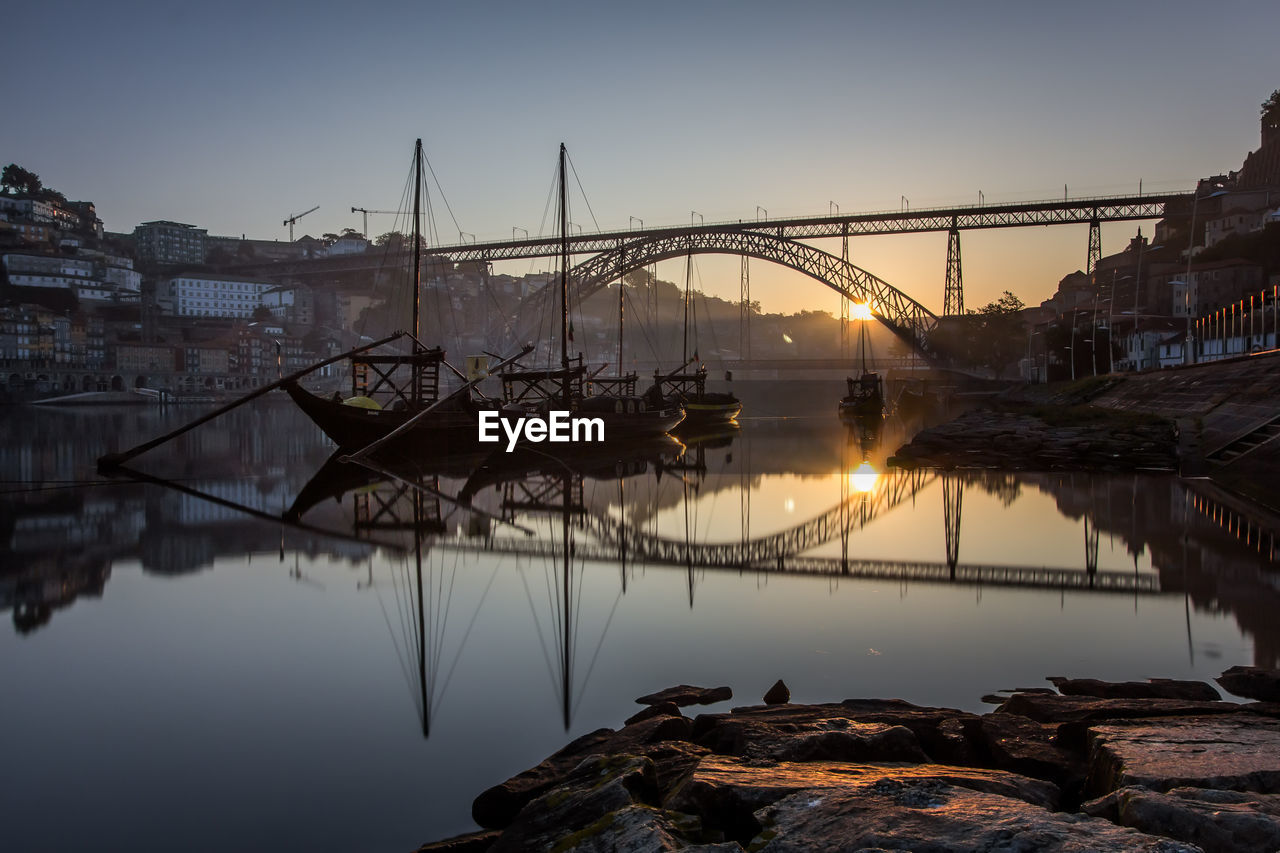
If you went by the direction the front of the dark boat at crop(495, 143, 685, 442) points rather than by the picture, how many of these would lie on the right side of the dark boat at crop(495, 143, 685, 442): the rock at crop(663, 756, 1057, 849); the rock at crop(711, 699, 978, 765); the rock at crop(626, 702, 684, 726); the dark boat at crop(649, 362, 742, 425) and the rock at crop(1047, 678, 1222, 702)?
4

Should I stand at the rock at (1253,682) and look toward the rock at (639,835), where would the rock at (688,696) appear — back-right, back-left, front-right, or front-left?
front-right

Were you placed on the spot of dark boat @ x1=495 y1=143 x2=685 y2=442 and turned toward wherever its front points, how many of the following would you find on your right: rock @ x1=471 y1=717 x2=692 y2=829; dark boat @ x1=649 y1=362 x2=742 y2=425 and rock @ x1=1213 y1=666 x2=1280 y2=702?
2

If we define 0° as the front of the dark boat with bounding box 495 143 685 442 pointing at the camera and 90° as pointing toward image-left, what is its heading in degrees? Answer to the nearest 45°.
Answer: approximately 270°

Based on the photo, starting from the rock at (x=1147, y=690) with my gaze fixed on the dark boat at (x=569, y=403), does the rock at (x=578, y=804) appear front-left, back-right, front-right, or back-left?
back-left

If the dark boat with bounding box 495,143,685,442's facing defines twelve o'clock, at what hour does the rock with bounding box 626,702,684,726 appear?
The rock is roughly at 3 o'clock from the dark boat.

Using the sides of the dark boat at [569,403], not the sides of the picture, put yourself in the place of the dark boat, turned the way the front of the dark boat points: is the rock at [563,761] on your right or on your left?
on your right

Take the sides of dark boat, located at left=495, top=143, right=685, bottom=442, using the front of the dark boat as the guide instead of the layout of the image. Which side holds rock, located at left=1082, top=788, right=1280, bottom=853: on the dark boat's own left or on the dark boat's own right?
on the dark boat's own right

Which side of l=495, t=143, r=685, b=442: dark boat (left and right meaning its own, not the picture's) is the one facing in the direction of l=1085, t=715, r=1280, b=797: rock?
right

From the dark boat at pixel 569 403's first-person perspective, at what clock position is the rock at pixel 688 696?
The rock is roughly at 3 o'clock from the dark boat.

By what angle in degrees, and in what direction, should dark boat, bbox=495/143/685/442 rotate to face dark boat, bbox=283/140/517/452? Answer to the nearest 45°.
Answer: approximately 135° to its right

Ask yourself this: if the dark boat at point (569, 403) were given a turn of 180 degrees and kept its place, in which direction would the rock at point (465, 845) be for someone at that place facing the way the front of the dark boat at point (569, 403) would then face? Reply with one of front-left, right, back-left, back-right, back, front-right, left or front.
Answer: left

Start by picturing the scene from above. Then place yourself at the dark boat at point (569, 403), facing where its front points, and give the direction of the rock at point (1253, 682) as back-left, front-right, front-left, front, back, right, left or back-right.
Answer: right

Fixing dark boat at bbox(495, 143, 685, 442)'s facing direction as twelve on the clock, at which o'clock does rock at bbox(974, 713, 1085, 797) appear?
The rock is roughly at 3 o'clock from the dark boat.

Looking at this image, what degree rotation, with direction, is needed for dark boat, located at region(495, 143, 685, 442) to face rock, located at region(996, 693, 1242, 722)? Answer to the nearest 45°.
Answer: approximately 90° to its right

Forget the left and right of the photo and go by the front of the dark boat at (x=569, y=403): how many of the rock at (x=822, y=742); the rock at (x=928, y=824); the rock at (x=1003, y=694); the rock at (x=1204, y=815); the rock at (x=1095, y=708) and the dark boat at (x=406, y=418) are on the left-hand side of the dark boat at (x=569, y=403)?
0

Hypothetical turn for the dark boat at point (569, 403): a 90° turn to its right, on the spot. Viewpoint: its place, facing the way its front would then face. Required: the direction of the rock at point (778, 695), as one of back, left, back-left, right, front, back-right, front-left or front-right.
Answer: front

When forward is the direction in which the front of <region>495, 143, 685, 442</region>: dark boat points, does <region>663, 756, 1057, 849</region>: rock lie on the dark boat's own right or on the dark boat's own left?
on the dark boat's own right

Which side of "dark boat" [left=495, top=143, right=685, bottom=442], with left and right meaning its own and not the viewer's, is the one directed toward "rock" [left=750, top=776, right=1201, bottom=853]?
right
